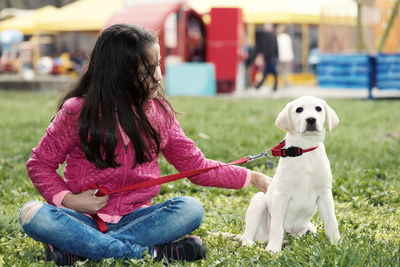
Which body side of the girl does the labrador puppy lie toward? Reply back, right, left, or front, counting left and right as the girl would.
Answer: left

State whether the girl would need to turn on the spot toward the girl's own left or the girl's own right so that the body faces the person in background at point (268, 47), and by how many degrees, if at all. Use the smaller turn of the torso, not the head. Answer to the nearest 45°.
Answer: approximately 180°

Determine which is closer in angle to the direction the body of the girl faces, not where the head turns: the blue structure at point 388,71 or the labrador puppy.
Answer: the labrador puppy

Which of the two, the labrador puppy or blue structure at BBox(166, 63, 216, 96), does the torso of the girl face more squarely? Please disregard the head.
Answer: the labrador puppy

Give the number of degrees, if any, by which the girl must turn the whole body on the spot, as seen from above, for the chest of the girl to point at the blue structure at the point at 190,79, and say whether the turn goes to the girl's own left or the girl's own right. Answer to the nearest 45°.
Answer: approximately 180°

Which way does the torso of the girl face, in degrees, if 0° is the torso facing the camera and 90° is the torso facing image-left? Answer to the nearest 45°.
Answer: approximately 0°

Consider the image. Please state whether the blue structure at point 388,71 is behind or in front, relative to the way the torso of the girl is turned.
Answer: behind
